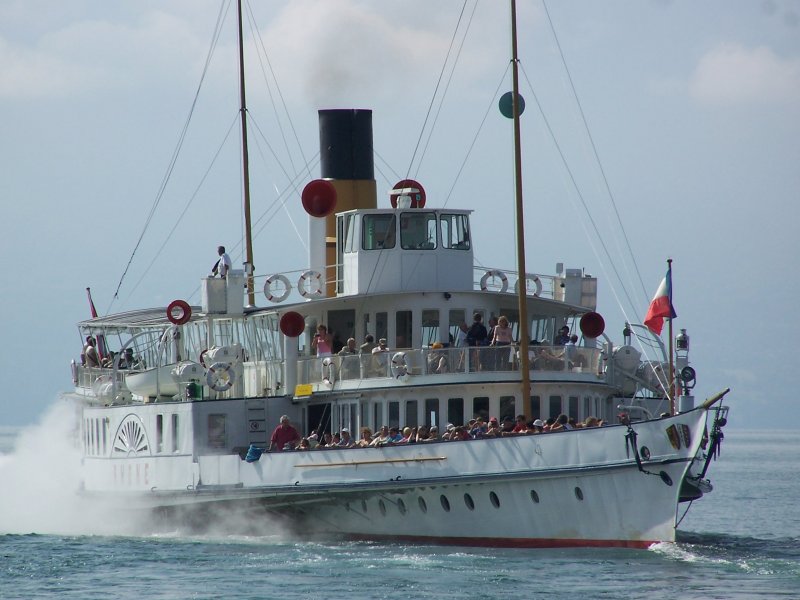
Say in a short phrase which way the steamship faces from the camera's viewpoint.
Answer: facing the viewer and to the right of the viewer

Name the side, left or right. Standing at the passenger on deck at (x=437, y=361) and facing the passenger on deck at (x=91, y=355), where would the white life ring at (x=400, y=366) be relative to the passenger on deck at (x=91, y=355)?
left

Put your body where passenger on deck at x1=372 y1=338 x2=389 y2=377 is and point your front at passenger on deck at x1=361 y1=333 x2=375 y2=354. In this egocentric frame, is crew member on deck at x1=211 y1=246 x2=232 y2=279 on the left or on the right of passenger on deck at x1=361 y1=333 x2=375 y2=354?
left

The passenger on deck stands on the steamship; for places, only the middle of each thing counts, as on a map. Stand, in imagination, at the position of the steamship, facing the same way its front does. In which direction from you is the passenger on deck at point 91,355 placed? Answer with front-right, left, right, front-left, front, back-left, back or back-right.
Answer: back
